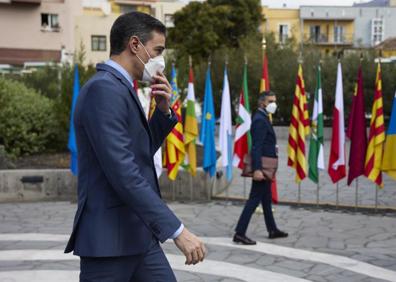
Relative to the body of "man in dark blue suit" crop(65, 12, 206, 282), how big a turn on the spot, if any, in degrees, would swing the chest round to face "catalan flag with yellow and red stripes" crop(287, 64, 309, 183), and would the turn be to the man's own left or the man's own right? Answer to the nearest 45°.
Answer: approximately 90° to the man's own left

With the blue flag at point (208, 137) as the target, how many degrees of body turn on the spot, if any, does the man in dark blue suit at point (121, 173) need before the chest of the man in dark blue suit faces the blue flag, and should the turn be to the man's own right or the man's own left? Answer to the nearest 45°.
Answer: approximately 90° to the man's own left

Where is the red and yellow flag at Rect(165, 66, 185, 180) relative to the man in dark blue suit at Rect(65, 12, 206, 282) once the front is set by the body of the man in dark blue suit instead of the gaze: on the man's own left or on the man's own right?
on the man's own left

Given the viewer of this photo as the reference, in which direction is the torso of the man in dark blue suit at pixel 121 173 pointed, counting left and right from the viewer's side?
facing to the right of the viewer
